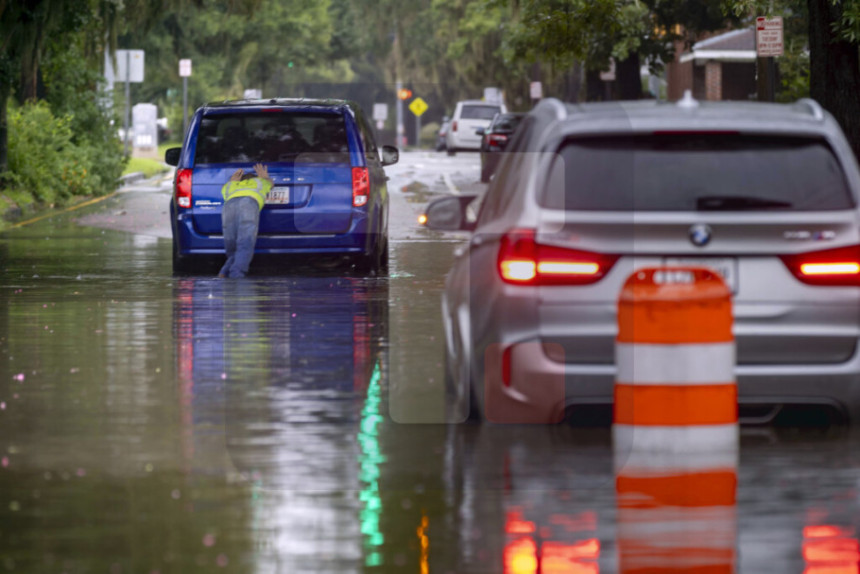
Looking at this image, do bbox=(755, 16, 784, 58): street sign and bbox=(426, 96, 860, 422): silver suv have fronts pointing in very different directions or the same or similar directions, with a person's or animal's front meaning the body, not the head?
very different directions

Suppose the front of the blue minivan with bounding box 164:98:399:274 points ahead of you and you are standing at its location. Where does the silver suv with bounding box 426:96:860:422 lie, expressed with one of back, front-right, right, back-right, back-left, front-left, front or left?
back

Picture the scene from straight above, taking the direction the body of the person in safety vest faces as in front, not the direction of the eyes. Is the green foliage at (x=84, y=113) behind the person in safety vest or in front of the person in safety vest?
in front

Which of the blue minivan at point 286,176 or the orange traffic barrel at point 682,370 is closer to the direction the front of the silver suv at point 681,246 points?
the blue minivan

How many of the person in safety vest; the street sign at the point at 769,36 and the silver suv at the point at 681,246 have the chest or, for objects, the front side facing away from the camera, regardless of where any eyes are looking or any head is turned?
2

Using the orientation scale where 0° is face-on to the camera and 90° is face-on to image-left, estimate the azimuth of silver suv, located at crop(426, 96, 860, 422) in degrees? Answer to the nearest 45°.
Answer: approximately 180°

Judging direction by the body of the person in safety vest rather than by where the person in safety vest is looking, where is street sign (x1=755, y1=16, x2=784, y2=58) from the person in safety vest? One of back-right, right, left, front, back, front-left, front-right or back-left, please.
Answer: front-right

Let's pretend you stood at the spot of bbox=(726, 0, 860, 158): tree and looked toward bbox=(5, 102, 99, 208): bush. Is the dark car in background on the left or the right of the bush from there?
right

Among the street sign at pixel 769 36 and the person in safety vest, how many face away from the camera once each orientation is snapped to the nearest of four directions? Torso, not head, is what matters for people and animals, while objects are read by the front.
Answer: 1

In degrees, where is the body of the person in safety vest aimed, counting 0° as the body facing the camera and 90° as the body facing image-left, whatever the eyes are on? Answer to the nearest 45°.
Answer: approximately 180°

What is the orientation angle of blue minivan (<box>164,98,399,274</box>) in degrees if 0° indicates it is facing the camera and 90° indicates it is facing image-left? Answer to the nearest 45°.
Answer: approximately 180°

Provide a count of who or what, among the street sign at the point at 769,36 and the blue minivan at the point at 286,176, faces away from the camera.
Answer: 1

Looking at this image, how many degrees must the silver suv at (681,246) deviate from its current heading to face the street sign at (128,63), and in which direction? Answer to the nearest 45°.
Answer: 0° — it already faces it
